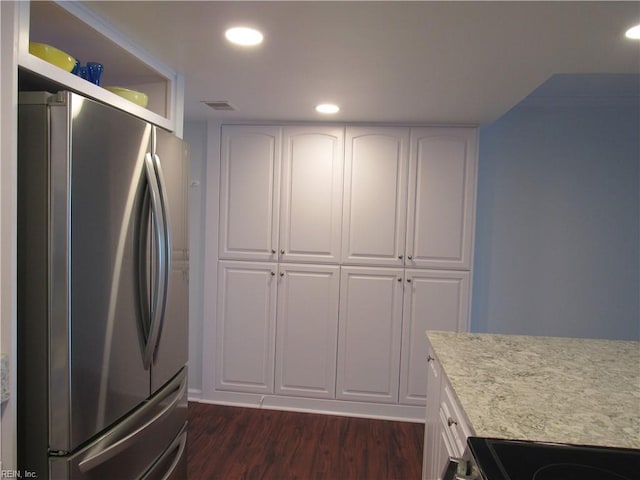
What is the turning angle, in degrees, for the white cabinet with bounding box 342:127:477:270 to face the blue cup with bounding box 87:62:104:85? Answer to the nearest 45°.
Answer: approximately 45° to its right

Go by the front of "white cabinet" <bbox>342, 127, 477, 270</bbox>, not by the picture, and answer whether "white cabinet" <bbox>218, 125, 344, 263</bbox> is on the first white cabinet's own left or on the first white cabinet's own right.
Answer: on the first white cabinet's own right

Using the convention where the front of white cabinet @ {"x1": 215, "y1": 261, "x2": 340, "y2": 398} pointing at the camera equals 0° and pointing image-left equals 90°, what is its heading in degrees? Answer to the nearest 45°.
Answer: approximately 0°

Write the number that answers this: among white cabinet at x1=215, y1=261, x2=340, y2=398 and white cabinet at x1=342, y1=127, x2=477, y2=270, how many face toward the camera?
2

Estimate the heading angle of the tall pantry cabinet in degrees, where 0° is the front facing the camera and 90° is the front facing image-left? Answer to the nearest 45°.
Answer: approximately 0°
